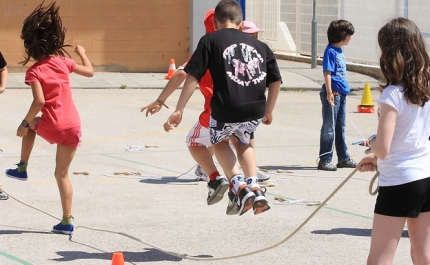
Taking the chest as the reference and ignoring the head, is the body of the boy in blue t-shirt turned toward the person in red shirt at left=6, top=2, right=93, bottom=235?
no

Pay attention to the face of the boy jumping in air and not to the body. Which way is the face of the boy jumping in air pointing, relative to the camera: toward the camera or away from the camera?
away from the camera

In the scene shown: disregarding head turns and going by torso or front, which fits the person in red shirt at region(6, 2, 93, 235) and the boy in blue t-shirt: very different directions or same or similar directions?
very different directions

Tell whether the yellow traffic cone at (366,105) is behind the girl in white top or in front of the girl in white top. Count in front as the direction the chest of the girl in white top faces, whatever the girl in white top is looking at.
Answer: in front

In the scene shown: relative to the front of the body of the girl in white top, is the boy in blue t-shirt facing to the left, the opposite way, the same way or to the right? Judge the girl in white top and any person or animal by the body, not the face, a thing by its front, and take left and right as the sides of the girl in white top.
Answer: the opposite way

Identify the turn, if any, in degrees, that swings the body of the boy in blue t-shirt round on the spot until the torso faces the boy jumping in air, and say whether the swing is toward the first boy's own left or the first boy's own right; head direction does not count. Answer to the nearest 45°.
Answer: approximately 45° to the first boy's own right

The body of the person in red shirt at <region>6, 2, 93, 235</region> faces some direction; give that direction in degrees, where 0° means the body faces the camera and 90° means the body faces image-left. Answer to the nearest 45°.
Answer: approximately 135°

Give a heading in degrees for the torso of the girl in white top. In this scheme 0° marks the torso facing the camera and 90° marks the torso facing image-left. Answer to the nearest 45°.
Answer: approximately 135°

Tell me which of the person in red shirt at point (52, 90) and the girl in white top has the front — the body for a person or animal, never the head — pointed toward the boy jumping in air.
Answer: the girl in white top

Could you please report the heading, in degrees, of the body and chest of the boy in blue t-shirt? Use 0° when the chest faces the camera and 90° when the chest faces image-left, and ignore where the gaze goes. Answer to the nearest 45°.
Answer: approximately 315°

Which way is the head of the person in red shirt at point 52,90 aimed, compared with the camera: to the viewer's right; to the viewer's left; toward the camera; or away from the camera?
away from the camera

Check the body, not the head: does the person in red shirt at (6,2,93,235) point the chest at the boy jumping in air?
no

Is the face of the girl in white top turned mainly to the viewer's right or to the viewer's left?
to the viewer's left

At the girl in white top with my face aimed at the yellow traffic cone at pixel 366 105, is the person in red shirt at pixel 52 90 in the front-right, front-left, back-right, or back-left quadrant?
front-left

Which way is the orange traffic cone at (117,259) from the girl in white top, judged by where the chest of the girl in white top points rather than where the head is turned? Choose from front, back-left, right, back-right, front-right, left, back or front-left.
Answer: front-left

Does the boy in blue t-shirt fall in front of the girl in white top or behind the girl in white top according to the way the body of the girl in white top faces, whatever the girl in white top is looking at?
in front
